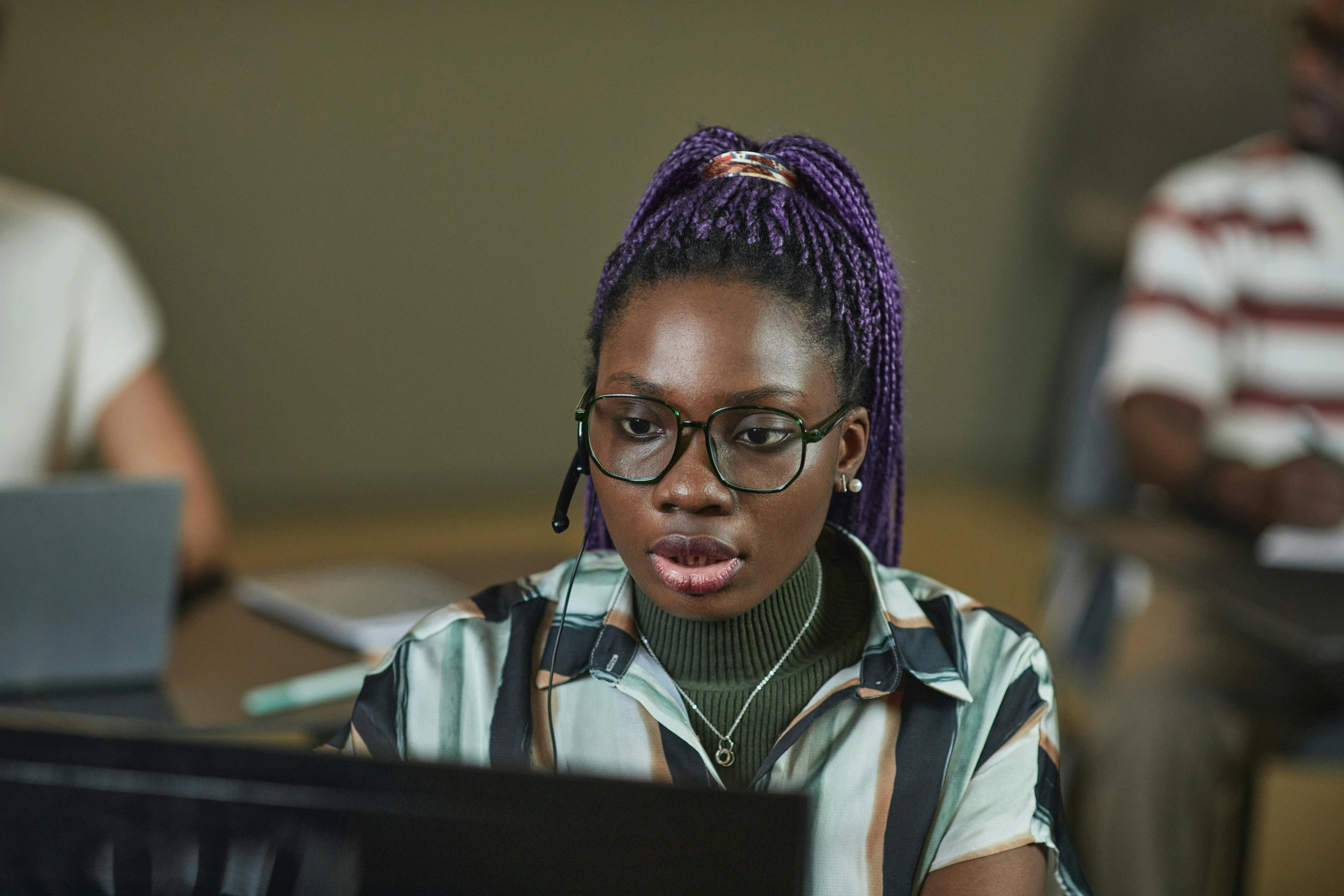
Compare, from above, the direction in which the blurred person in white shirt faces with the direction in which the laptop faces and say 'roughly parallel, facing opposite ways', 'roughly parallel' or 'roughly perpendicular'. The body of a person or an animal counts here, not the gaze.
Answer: roughly parallel, facing opposite ways

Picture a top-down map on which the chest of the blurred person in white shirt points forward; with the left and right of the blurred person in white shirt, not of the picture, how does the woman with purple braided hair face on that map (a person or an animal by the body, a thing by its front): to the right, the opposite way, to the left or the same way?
the same way

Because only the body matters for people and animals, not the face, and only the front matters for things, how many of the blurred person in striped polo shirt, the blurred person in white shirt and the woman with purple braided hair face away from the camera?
0

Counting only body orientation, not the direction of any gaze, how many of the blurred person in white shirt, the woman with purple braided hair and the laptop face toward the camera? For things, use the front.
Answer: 2

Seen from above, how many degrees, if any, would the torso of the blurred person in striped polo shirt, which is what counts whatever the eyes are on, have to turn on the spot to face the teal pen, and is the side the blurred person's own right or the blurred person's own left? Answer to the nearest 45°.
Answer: approximately 90° to the blurred person's own right

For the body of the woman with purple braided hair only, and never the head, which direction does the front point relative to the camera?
toward the camera

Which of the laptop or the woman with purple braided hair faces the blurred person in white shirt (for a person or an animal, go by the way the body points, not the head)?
the laptop

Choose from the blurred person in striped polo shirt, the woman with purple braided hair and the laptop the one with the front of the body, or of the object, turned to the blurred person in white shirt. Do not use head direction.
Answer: the laptop

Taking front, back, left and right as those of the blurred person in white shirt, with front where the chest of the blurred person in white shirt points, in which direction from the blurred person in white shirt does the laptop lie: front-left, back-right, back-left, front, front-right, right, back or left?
front

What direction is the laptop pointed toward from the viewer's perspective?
away from the camera

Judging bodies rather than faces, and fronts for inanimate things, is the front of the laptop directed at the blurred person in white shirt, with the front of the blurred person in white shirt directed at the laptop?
yes

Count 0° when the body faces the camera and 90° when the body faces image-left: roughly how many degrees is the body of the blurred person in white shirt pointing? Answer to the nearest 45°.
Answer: approximately 0°

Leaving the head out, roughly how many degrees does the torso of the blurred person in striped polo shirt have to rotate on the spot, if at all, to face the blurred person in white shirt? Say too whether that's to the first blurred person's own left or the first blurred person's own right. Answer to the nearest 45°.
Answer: approximately 90° to the first blurred person's own right

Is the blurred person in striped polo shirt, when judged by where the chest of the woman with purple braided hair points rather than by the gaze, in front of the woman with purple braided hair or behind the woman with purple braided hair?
behind

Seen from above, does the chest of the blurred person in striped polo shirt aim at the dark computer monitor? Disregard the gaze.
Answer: yes
